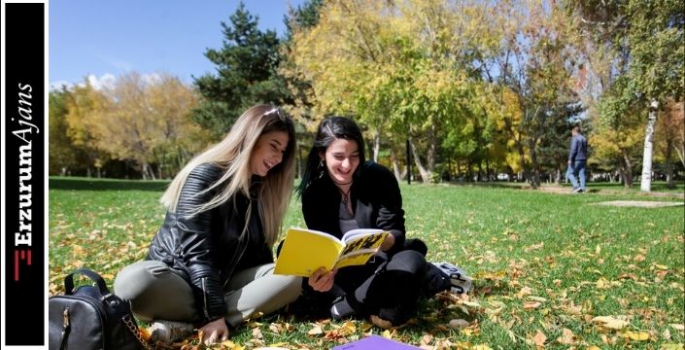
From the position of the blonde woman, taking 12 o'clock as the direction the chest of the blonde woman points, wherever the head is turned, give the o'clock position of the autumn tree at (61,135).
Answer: The autumn tree is roughly at 7 o'clock from the blonde woman.

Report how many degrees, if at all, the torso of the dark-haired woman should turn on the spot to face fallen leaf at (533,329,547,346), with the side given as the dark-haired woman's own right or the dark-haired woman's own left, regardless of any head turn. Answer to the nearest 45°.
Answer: approximately 90° to the dark-haired woman's own left

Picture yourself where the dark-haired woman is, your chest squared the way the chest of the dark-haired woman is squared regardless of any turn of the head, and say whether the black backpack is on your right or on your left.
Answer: on your right

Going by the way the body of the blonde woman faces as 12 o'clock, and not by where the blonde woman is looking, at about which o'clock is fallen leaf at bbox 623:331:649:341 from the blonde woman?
The fallen leaf is roughly at 11 o'clock from the blonde woman.

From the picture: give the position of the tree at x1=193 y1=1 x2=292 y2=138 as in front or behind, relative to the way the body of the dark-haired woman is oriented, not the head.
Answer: behind

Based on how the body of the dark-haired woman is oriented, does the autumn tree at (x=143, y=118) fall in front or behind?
behind

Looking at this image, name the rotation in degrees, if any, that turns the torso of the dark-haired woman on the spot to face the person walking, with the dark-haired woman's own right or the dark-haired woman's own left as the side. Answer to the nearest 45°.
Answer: approximately 135° to the dark-haired woman's own left

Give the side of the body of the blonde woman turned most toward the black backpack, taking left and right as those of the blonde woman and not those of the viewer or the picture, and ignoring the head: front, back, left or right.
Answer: right

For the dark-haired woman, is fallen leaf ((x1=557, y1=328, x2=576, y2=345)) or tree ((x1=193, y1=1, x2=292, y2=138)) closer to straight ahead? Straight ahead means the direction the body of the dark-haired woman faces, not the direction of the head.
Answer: the fallen leaf

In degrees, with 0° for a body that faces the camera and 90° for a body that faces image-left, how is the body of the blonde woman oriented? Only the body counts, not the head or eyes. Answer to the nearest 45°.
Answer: approximately 315°

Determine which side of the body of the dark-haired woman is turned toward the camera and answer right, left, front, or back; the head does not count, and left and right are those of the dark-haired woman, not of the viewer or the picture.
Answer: front

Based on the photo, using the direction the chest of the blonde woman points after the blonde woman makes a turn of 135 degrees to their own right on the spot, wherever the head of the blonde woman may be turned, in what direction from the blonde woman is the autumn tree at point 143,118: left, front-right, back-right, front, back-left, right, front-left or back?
right

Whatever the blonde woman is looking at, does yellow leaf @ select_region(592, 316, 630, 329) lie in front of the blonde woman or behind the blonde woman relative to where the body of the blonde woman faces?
in front
